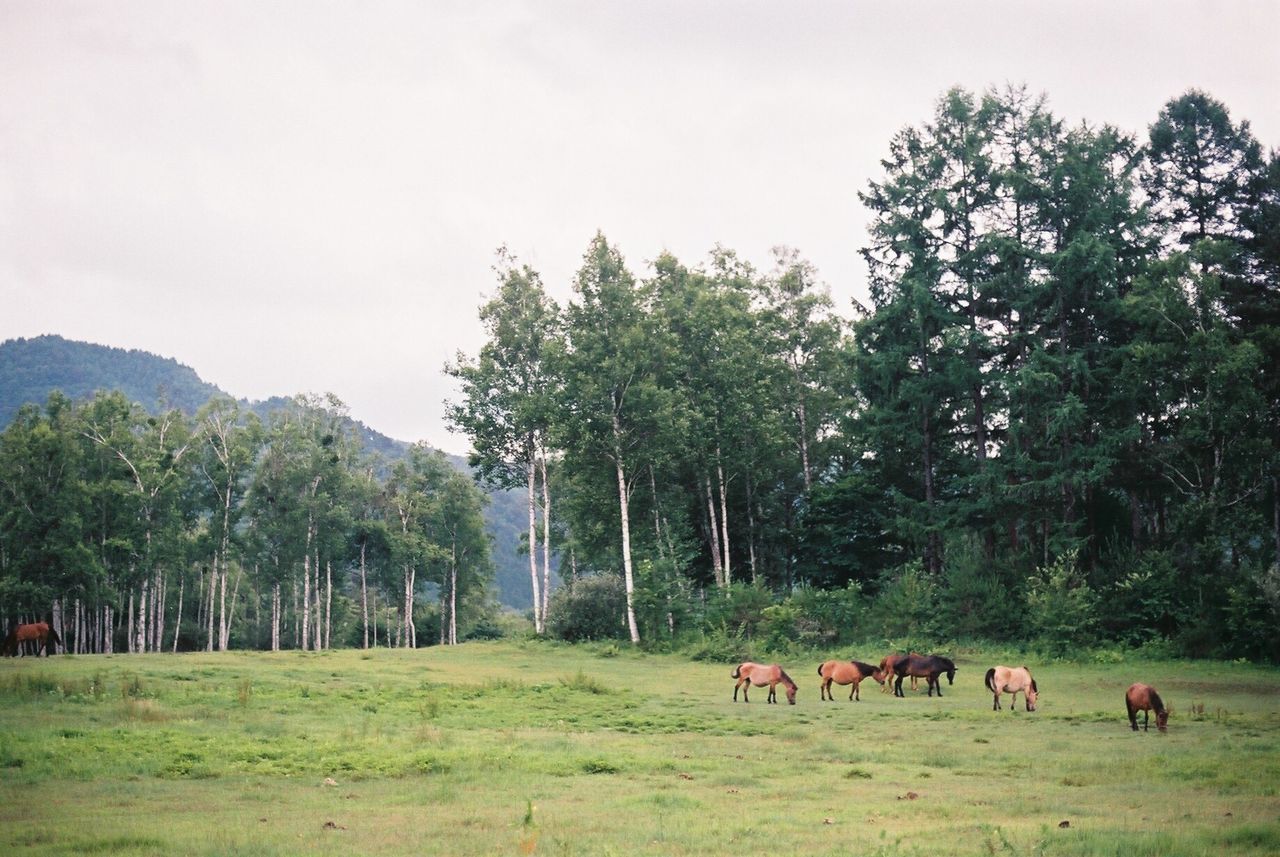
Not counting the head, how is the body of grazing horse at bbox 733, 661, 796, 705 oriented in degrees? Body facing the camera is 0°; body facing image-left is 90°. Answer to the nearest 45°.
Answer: approximately 270°

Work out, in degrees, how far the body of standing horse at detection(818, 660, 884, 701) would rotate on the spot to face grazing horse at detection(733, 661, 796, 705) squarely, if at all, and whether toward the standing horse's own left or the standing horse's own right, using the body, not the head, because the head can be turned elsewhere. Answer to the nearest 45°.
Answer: approximately 135° to the standing horse's own right

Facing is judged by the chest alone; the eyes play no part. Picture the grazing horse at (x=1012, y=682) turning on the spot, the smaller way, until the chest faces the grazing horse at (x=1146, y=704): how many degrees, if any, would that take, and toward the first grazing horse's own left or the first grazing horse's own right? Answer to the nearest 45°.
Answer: approximately 45° to the first grazing horse's own right

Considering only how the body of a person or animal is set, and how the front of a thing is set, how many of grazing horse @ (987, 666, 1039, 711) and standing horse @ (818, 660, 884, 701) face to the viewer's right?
2

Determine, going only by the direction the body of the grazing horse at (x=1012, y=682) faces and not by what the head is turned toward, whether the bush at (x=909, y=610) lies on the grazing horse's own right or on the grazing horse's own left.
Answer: on the grazing horse's own left

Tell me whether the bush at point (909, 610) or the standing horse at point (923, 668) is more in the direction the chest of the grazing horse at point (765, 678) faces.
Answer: the standing horse

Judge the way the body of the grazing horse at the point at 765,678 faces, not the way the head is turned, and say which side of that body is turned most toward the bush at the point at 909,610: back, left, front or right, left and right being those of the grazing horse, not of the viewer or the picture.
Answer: left

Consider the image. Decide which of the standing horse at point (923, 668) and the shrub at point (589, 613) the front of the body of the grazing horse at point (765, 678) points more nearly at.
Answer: the standing horse

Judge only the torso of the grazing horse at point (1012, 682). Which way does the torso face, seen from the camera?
to the viewer's right

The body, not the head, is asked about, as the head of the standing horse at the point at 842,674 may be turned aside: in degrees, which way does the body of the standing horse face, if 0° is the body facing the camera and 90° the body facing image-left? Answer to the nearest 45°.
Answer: approximately 270°

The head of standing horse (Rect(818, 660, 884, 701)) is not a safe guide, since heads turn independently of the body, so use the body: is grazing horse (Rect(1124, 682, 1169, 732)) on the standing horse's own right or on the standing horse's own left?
on the standing horse's own right
